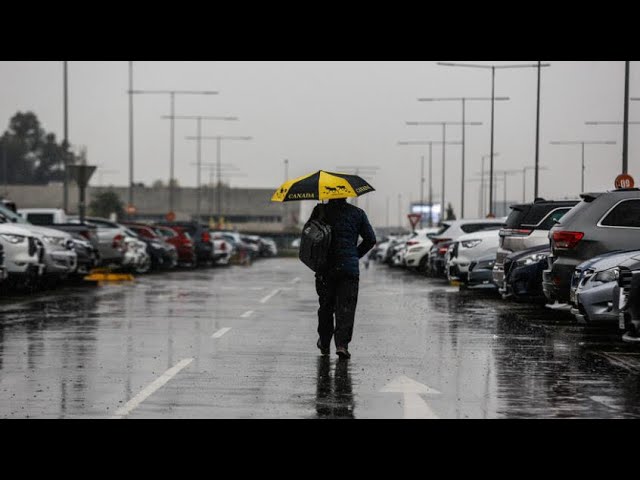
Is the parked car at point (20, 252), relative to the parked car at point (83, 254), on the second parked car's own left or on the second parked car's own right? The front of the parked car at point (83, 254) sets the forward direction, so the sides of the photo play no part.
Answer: on the second parked car's own right

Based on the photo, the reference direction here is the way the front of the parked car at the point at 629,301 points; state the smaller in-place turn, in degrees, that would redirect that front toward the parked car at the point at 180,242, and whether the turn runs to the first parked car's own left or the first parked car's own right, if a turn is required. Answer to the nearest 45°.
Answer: approximately 90° to the first parked car's own right

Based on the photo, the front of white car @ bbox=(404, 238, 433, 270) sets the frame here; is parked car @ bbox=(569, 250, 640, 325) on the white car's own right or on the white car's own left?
on the white car's own left

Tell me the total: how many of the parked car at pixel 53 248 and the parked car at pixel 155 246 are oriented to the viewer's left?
0

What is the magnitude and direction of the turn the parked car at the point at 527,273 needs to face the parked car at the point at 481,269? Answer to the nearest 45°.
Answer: approximately 135° to its right

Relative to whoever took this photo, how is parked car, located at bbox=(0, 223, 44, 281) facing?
facing the viewer and to the right of the viewer

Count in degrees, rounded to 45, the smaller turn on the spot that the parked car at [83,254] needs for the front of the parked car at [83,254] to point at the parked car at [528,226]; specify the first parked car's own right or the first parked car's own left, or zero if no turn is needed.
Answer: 0° — it already faces it

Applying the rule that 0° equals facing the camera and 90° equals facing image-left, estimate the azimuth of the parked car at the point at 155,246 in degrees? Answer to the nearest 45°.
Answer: approximately 315°

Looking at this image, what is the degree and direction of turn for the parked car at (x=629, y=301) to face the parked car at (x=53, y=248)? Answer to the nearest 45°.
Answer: approximately 90° to its right

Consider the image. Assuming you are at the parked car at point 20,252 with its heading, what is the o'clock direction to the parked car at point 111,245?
the parked car at point 111,245 is roughly at 8 o'clock from the parked car at point 20,252.
